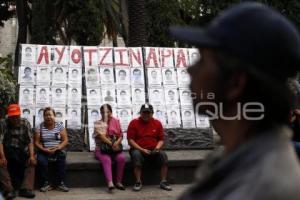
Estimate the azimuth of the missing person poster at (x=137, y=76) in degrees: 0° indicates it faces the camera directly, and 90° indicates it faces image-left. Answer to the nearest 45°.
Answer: approximately 0°

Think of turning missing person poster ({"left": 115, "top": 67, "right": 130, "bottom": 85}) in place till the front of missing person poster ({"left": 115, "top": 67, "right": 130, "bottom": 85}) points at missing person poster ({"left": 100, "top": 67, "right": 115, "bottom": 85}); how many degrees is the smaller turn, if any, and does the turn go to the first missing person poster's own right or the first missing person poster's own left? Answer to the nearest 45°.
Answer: approximately 90° to the first missing person poster's own right

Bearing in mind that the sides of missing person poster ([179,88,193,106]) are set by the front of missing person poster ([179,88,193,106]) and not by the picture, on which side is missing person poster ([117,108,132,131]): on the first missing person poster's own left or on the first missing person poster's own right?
on the first missing person poster's own right

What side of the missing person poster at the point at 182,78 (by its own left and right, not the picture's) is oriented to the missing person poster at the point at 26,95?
right

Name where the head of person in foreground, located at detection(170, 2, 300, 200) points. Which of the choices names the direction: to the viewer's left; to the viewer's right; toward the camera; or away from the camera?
to the viewer's left
